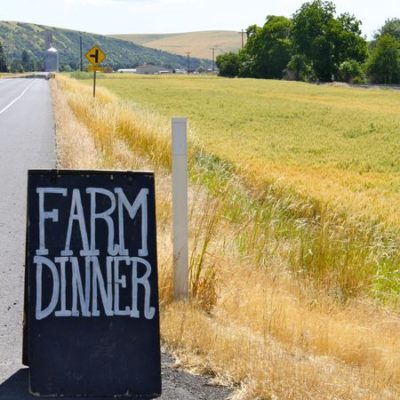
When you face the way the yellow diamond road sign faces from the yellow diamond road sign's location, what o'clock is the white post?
The white post is roughly at 12 o'clock from the yellow diamond road sign.

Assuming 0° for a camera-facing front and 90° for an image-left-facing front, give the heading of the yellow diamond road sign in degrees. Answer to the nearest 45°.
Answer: approximately 0°

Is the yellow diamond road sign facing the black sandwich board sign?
yes

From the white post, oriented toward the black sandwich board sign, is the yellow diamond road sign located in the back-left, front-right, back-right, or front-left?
back-right
